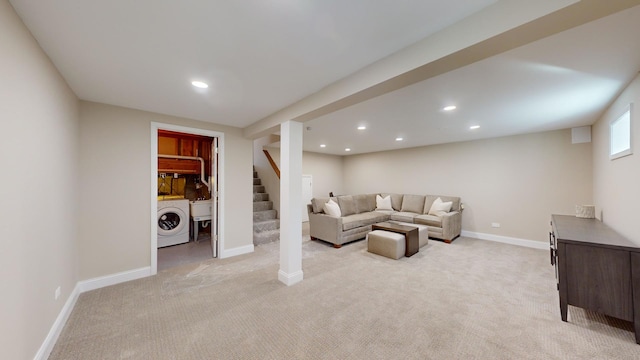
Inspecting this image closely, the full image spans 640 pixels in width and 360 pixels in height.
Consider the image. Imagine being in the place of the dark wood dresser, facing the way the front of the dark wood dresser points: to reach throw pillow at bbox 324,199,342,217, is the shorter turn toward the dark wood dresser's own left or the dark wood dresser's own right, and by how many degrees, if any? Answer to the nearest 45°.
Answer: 0° — it already faces it

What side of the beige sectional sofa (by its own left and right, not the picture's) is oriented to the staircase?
right

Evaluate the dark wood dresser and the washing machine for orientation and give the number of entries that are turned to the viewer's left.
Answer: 1

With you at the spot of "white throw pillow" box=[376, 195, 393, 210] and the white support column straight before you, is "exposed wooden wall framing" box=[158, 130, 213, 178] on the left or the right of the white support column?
right

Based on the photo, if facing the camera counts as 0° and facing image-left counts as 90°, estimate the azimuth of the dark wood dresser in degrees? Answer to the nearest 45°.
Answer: approximately 90°
